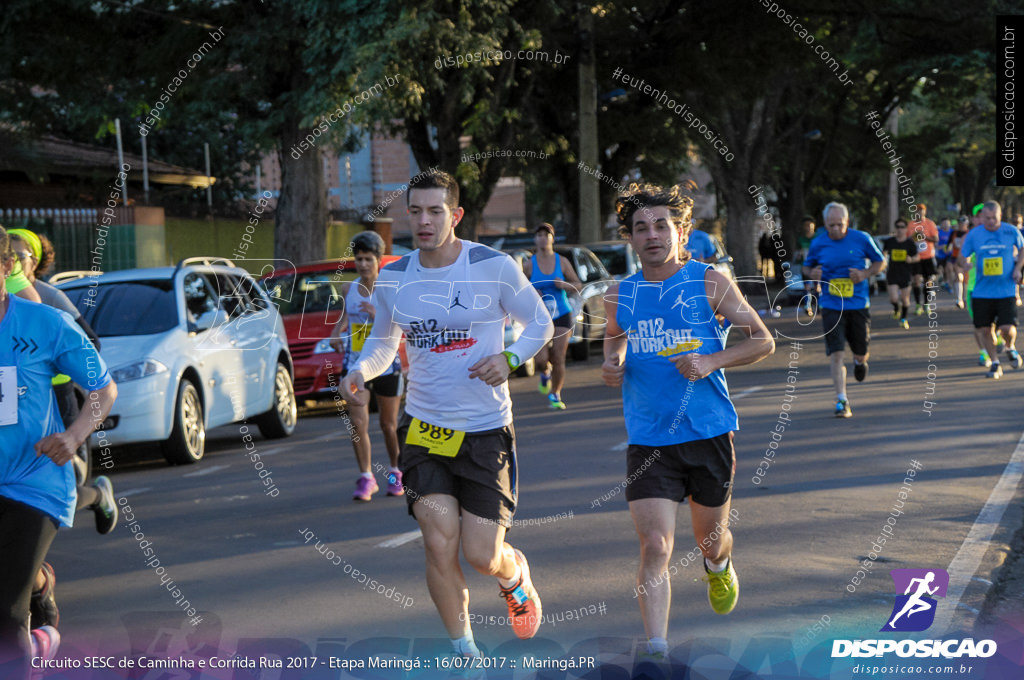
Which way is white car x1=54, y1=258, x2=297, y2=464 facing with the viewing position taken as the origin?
facing the viewer and to the left of the viewer

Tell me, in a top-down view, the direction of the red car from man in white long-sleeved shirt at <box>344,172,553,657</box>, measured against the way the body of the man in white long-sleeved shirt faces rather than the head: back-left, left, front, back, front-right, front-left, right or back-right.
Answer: back-right

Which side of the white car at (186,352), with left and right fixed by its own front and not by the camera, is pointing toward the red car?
back

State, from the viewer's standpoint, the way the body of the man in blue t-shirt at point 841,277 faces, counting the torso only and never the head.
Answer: toward the camera

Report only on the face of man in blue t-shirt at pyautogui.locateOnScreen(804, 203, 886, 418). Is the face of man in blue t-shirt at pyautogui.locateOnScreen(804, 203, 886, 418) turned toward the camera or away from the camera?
toward the camera

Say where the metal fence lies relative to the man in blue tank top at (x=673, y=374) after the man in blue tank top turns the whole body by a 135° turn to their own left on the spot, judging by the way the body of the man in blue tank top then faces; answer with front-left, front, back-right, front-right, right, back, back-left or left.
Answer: left

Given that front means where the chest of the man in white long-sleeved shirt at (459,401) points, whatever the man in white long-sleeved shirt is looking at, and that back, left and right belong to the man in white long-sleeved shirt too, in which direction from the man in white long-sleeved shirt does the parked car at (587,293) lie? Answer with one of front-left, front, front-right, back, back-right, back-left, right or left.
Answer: back-right

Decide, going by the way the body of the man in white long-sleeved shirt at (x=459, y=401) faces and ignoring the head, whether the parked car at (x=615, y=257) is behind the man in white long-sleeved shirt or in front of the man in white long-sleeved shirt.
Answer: behind

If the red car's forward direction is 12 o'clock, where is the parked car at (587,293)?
The parked car is roughly at 6 o'clock from the red car.

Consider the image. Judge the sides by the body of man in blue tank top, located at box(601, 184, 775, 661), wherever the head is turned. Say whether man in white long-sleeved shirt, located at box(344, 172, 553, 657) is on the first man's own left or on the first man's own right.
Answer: on the first man's own right

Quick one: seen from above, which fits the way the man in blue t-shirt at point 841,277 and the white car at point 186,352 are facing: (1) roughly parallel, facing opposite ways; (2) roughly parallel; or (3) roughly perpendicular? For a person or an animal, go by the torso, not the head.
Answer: roughly parallel

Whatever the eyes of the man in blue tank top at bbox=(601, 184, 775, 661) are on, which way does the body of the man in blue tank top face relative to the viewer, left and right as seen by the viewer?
facing the viewer

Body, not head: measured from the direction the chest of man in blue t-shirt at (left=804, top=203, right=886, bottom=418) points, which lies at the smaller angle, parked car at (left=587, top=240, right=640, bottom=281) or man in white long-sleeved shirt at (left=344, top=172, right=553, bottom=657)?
the man in white long-sleeved shirt

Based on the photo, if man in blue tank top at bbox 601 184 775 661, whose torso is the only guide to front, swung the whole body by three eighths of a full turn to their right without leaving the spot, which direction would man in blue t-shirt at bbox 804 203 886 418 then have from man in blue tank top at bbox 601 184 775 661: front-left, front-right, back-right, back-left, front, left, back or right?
front-right

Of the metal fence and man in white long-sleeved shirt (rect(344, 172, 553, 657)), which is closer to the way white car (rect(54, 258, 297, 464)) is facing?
the man in white long-sleeved shirt
